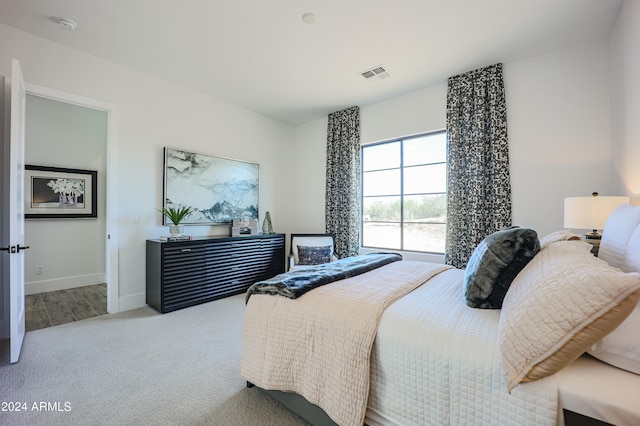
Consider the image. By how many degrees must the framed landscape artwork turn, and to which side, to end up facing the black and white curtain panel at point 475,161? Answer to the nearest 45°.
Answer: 0° — it already faces it

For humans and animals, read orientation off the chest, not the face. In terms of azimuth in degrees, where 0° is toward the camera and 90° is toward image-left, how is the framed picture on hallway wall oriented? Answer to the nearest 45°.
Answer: approximately 315°

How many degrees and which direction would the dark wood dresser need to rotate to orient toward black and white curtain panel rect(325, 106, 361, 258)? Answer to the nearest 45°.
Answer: approximately 45° to its left

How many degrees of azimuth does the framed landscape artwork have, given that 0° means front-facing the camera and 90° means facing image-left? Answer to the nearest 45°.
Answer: approximately 315°
